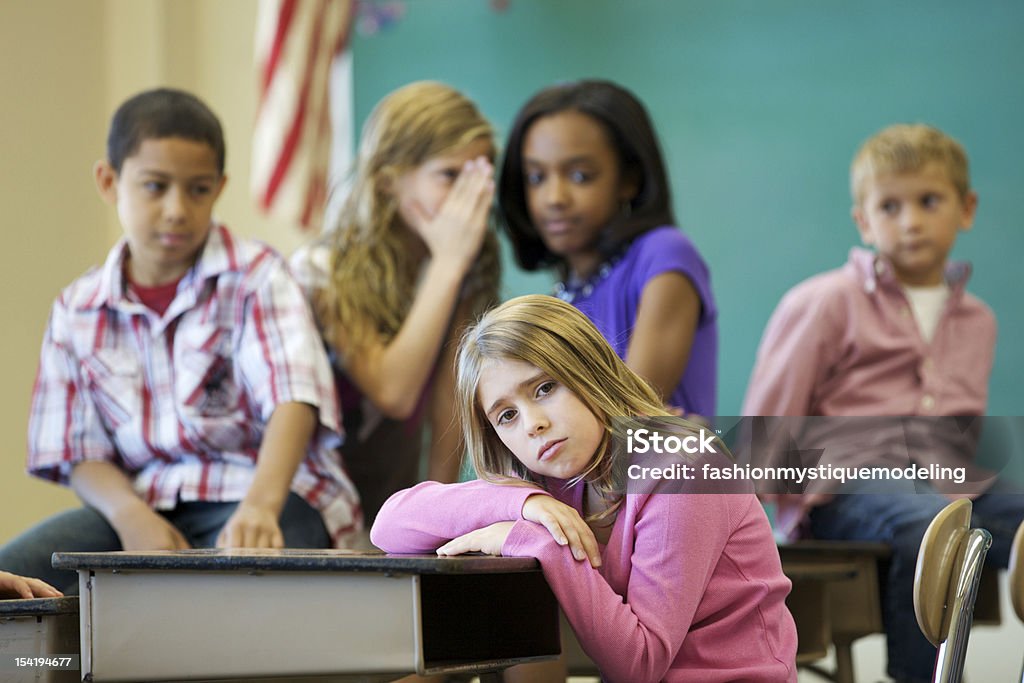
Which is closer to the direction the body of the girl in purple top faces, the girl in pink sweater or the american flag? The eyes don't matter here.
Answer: the girl in pink sweater

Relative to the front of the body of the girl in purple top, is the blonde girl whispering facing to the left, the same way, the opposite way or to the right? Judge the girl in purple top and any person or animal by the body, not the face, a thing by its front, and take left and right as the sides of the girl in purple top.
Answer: to the left

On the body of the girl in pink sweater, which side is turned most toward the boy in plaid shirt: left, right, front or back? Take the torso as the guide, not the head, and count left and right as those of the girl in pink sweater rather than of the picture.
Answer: right

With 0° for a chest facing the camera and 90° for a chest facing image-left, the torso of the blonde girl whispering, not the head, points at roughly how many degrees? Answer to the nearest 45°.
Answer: approximately 315°

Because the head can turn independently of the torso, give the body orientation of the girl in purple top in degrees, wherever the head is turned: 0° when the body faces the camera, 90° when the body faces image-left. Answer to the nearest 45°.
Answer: approximately 45°

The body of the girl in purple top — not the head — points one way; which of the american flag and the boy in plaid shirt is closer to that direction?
the boy in plaid shirt

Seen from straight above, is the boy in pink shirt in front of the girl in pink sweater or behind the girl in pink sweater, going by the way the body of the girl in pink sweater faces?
behind
